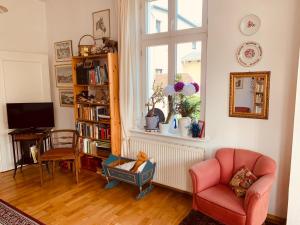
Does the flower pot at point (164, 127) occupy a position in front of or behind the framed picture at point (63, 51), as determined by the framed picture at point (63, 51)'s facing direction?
in front

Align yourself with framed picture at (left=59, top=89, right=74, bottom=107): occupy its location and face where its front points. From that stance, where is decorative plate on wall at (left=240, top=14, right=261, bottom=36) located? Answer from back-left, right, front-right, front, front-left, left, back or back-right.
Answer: front-left

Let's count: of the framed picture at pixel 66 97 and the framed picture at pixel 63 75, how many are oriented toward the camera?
2

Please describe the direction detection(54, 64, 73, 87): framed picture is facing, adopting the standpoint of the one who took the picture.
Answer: facing the viewer

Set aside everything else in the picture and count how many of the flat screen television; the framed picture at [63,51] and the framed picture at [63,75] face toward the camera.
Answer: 3

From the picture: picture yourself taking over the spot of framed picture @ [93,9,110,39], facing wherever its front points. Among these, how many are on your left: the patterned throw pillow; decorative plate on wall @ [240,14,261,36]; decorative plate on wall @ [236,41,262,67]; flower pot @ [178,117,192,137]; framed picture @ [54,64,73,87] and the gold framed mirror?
5

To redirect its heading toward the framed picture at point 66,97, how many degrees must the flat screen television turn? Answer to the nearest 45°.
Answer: approximately 90° to its left

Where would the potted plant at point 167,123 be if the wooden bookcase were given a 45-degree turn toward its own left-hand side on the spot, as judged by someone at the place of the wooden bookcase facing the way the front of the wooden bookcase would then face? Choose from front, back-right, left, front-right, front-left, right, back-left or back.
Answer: front-left

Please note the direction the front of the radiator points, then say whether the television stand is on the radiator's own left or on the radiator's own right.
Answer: on the radiator's own right

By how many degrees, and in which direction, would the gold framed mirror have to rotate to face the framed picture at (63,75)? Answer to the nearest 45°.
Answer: approximately 45° to its right

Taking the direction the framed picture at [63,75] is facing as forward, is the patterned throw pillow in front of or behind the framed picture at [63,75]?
in front

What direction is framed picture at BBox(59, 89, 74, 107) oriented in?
toward the camera

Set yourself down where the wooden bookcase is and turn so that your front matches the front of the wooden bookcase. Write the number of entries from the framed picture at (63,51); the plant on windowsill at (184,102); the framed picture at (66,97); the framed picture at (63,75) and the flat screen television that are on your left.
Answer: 1

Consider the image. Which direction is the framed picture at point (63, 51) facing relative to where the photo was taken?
toward the camera
